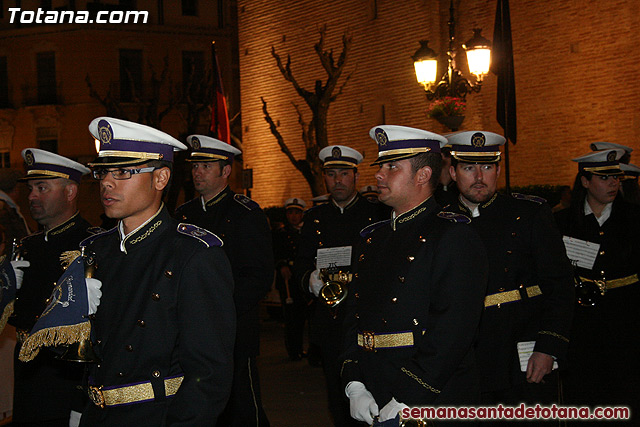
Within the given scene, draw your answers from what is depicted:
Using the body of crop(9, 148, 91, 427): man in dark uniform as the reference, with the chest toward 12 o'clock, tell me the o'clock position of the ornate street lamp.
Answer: The ornate street lamp is roughly at 6 o'clock from the man in dark uniform.

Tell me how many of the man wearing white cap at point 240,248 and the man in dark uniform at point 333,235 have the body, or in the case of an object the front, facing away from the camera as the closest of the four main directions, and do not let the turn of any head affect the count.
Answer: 0

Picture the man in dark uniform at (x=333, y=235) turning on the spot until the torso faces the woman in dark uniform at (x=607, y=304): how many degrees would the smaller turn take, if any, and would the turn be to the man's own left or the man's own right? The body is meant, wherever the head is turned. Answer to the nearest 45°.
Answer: approximately 90° to the man's own left

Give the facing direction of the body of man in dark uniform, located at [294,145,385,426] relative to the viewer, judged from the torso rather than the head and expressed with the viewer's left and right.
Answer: facing the viewer

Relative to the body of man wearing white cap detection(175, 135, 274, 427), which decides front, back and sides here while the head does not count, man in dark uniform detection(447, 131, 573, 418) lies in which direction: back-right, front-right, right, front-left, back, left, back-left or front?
left

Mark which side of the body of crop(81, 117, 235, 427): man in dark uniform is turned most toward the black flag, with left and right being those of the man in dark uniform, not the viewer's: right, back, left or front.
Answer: back

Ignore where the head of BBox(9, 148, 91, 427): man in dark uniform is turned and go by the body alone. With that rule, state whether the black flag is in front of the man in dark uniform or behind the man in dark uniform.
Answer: behind

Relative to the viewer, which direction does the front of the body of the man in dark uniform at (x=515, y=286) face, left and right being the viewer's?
facing the viewer and to the left of the viewer

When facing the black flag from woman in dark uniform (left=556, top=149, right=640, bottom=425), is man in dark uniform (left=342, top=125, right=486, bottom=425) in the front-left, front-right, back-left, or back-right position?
back-left

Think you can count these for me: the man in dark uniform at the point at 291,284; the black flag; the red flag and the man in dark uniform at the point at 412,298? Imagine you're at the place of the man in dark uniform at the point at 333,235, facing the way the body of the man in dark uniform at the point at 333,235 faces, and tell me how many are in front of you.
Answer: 1

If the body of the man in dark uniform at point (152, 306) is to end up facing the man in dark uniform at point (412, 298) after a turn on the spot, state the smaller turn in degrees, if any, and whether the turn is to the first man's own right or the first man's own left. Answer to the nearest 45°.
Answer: approximately 135° to the first man's own left

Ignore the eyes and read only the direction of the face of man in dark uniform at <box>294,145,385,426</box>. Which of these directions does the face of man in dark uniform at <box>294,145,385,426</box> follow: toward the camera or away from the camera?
toward the camera
